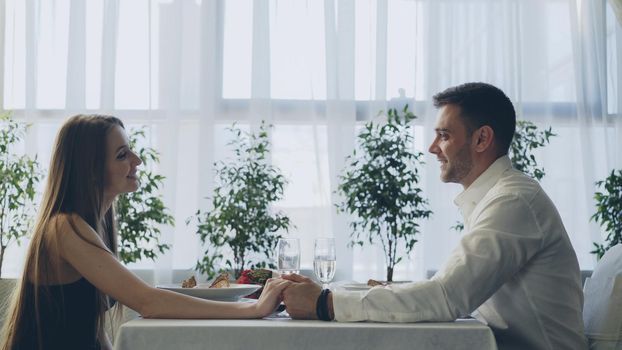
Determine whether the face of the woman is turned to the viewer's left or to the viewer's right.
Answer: to the viewer's right

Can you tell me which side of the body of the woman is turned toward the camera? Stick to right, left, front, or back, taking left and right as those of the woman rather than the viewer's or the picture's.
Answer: right

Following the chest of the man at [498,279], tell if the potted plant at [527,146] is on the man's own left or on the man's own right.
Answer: on the man's own right

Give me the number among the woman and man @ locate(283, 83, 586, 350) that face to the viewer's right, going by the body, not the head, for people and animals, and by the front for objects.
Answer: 1

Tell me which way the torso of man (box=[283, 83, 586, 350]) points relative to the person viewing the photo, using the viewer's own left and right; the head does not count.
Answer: facing to the left of the viewer

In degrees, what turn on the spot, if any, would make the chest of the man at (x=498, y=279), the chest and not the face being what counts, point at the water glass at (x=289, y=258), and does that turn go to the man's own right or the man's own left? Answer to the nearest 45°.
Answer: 0° — they already face it

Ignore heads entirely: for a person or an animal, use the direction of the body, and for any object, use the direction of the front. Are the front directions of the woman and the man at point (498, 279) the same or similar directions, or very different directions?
very different directions

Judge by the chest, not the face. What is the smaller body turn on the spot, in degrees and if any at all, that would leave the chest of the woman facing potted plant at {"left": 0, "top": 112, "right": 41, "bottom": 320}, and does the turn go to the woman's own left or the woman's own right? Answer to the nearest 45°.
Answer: approximately 90° to the woman's own left

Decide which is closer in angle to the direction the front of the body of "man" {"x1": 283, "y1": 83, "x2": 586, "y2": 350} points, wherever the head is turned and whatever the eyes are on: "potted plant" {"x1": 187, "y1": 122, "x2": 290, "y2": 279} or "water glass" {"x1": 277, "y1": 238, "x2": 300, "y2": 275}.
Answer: the water glass
